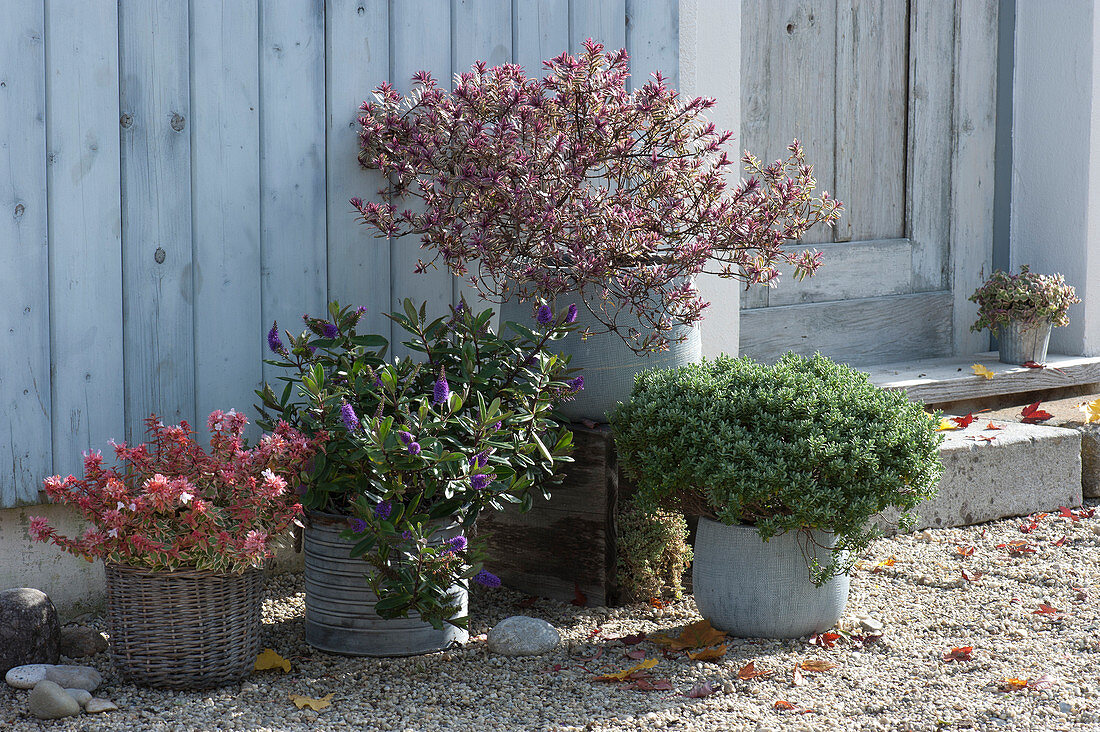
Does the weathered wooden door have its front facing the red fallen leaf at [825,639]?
yes

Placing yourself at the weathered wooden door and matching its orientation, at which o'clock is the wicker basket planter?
The wicker basket planter is roughly at 1 o'clock from the weathered wooden door.

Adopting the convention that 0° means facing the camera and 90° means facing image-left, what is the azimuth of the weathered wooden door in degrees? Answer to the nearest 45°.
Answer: approximately 0°

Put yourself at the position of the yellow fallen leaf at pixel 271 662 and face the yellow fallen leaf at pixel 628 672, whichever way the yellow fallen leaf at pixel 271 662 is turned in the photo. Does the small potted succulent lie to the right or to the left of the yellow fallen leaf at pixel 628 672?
left
